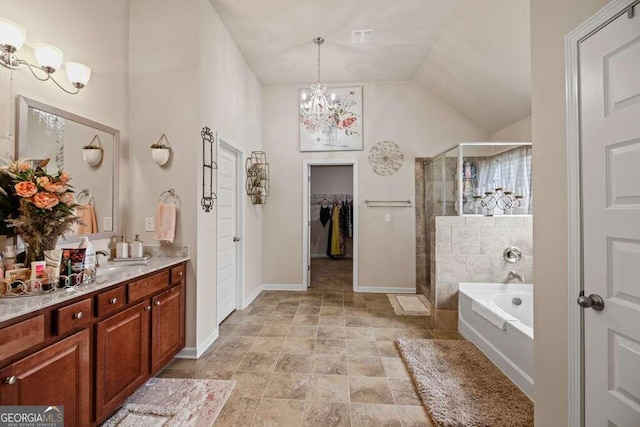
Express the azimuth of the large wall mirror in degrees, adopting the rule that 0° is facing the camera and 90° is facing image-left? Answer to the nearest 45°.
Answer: approximately 315°

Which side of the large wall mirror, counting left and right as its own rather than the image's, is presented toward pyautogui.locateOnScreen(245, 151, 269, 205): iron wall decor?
left

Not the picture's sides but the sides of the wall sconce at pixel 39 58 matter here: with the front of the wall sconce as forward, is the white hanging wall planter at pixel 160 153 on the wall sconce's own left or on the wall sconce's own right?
on the wall sconce's own left

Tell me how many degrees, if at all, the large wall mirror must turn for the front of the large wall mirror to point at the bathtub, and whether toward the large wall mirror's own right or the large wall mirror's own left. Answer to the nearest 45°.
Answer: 0° — it already faces it

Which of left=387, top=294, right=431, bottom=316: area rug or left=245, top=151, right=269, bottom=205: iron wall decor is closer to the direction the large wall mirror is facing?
the area rug
